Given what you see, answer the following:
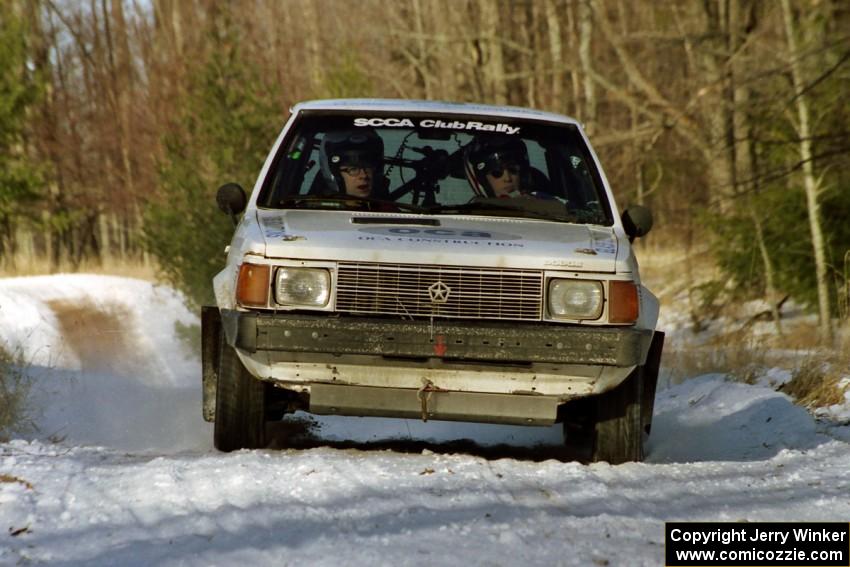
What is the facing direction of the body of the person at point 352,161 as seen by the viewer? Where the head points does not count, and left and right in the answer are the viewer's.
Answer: facing the viewer and to the right of the viewer

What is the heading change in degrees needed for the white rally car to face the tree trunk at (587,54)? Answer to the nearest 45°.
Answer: approximately 180°

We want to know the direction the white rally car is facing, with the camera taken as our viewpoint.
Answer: facing the viewer

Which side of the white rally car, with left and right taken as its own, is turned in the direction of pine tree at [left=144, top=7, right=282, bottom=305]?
back

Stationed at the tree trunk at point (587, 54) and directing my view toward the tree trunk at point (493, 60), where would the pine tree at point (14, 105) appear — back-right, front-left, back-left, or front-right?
front-left

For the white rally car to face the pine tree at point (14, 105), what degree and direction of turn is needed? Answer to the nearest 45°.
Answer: approximately 135° to its right

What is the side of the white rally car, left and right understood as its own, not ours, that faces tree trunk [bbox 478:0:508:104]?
back
